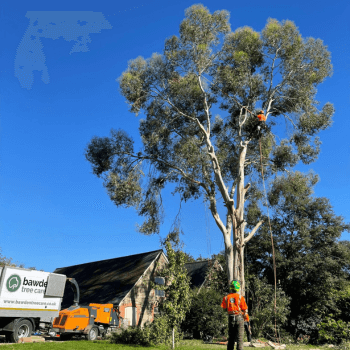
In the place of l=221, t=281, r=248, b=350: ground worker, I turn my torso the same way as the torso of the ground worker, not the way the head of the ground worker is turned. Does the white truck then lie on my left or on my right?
on my left

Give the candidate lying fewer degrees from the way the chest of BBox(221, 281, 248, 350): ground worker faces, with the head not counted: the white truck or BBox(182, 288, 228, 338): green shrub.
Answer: the green shrub

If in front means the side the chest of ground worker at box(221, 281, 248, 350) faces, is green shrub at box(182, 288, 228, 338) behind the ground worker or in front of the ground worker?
in front

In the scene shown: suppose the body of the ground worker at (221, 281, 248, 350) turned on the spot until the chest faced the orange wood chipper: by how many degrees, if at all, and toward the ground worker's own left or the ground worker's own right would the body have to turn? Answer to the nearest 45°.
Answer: approximately 45° to the ground worker's own left

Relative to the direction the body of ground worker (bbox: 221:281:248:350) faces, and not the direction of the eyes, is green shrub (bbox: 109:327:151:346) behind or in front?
in front

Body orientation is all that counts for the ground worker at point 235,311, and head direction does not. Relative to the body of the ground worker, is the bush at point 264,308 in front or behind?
in front

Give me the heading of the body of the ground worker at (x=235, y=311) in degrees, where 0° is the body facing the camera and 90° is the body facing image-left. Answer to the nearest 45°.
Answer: approximately 180°

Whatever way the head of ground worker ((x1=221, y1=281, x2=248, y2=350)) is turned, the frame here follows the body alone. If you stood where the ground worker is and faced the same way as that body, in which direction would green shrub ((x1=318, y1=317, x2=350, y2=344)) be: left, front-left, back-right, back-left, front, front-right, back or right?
front-right
